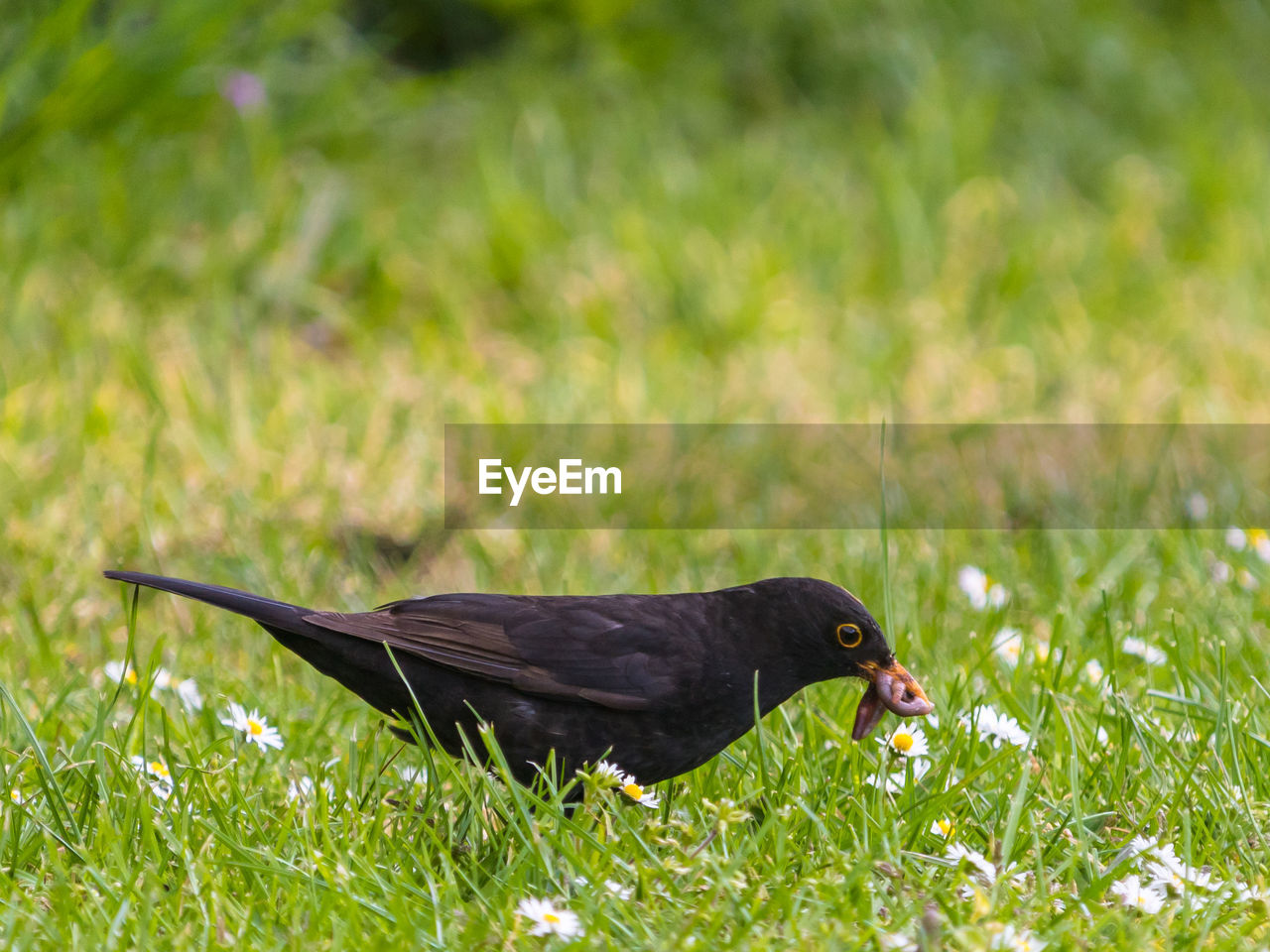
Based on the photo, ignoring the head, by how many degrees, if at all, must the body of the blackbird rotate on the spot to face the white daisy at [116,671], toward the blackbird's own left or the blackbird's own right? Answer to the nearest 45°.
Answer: approximately 135° to the blackbird's own left

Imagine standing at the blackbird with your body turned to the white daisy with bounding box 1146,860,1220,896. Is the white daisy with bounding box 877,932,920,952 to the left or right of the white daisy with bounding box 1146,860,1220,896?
right

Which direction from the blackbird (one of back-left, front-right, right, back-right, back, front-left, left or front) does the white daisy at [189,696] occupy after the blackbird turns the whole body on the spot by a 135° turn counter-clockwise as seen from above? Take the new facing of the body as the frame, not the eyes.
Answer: front

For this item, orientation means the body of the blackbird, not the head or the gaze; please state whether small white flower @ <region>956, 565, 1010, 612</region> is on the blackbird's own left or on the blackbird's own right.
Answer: on the blackbird's own left

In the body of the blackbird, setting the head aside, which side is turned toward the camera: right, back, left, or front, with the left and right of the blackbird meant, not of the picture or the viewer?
right

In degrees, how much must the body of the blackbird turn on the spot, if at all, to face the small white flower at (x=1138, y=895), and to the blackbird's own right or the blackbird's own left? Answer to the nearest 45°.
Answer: approximately 45° to the blackbird's own right

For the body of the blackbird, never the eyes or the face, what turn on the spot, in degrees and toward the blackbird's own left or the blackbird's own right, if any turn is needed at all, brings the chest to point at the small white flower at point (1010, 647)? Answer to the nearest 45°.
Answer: approximately 45° to the blackbird's own left
